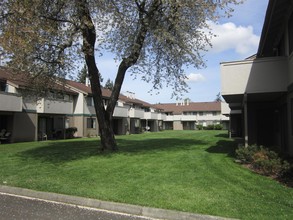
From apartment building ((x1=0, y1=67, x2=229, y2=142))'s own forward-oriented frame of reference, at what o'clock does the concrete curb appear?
The concrete curb is roughly at 1 o'clock from the apartment building.

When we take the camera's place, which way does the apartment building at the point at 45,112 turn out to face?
facing the viewer and to the right of the viewer

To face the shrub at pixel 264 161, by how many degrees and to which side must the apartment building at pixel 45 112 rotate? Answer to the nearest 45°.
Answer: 0° — it already faces it

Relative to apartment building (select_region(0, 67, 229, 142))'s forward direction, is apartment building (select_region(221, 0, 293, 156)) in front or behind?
in front
